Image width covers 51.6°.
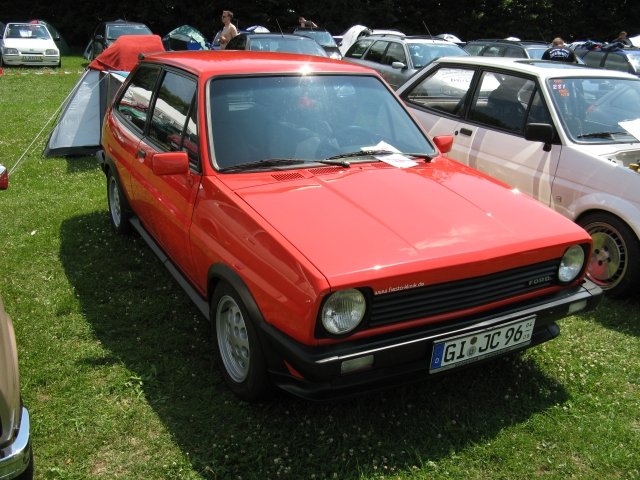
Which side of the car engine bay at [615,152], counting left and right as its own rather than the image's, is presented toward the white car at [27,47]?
back

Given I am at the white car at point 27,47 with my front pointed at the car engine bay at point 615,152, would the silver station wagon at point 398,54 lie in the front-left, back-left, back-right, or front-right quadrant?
front-left

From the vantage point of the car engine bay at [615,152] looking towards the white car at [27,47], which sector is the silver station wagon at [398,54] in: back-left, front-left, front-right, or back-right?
front-right

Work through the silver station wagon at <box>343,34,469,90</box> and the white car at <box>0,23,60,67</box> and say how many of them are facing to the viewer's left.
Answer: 0

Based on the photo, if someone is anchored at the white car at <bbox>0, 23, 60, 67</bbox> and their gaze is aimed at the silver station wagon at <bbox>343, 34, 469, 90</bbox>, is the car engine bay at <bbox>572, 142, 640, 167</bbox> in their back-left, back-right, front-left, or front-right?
front-right

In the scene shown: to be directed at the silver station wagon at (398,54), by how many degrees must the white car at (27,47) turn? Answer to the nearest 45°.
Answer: approximately 45° to its left

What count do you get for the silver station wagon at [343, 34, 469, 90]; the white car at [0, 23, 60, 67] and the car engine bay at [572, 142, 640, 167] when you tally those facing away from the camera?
0

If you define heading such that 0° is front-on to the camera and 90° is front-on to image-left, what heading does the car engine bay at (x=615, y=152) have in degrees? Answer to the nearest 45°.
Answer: approximately 315°

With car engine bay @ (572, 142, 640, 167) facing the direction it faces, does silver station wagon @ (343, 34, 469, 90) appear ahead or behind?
behind

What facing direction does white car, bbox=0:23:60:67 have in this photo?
toward the camera

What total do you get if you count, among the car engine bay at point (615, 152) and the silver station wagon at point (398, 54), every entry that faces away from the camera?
0
